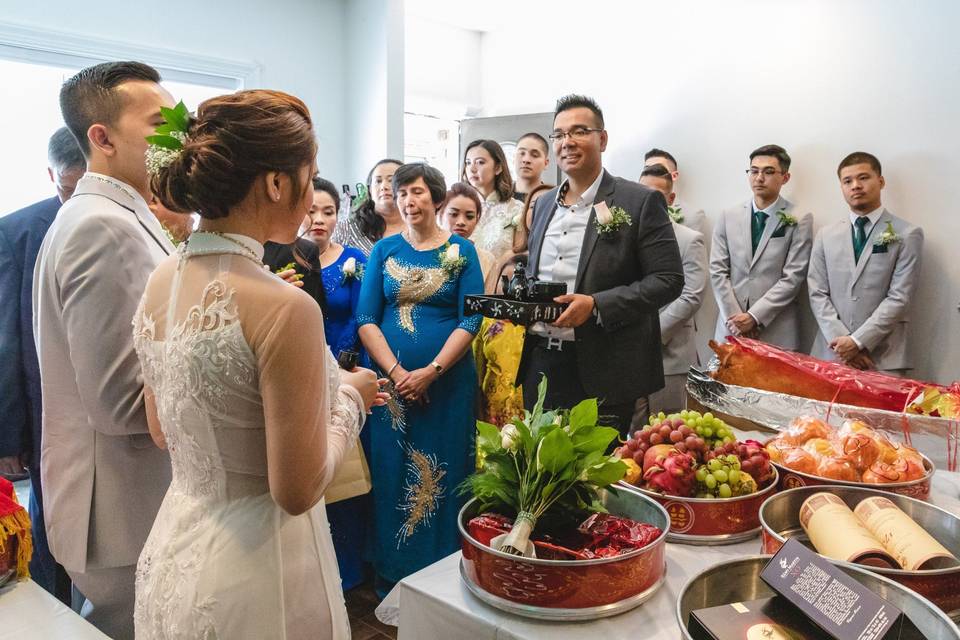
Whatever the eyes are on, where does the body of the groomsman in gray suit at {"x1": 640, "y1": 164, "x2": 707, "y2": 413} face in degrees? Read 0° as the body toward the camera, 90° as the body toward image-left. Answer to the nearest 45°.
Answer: approximately 45°

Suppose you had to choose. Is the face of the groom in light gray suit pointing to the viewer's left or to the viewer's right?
to the viewer's right

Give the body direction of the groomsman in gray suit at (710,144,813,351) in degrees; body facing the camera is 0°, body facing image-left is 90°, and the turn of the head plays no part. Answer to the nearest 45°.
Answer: approximately 45°

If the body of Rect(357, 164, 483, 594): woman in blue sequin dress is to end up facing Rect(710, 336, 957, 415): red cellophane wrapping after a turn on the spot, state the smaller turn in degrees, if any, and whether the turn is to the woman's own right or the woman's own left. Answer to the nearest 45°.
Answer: approximately 45° to the woman's own left

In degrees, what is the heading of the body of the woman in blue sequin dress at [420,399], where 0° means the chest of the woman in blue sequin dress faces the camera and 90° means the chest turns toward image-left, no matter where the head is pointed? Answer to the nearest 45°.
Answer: approximately 0°

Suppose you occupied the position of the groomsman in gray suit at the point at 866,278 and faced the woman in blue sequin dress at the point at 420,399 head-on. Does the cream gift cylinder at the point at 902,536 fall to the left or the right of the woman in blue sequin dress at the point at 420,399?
left

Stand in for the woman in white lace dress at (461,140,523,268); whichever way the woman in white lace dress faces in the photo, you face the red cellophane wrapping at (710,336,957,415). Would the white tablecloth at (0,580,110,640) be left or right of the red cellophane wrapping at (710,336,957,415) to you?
right

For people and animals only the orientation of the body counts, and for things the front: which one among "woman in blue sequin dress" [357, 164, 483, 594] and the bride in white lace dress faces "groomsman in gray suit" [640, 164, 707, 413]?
the bride in white lace dress
